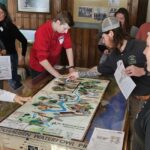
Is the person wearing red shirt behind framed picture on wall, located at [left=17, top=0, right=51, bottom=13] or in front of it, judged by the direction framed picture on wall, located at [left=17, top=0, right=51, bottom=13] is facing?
in front

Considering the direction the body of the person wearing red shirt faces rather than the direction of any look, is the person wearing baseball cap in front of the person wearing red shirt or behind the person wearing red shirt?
in front

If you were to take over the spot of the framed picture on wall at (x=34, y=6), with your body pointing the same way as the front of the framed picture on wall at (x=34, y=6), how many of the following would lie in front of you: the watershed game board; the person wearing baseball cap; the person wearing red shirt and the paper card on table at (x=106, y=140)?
4

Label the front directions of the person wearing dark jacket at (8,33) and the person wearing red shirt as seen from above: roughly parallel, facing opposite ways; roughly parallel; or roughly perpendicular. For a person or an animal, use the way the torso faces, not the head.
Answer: roughly perpendicular

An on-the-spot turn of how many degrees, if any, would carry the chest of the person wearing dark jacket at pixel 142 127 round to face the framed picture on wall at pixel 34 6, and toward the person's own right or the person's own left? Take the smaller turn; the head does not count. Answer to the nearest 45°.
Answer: approximately 45° to the person's own right

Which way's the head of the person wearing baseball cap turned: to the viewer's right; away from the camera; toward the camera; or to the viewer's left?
to the viewer's left

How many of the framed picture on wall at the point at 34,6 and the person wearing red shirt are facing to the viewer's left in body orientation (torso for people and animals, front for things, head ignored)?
0

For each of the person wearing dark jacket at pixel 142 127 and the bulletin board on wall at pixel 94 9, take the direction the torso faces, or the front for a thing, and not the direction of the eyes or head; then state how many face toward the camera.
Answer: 1

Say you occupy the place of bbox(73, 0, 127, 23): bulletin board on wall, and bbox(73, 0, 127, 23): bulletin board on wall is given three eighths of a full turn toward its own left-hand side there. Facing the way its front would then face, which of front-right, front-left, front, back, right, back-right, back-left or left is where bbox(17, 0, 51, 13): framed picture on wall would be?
back-left

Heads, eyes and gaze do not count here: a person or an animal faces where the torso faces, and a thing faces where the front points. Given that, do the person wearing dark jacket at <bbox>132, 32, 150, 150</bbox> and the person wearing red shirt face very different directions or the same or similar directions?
very different directions
